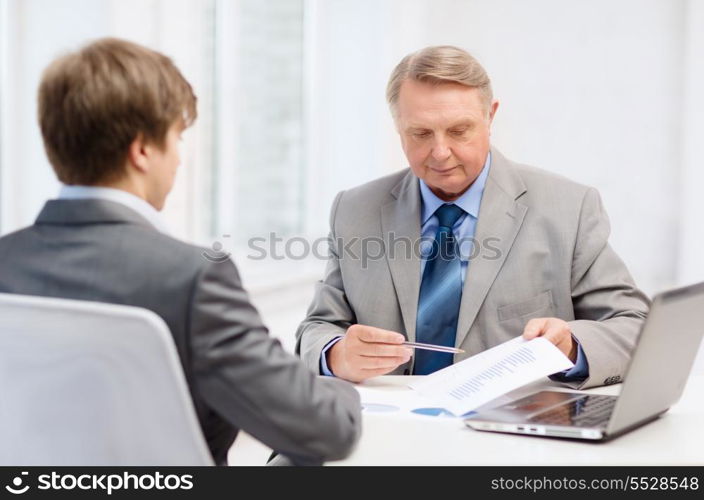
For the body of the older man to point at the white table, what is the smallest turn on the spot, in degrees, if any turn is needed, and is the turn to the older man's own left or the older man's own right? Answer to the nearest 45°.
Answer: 0° — they already face it

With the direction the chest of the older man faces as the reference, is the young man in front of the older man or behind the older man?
in front

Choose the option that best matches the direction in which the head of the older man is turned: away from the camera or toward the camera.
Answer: toward the camera

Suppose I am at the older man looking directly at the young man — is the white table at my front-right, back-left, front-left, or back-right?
front-left

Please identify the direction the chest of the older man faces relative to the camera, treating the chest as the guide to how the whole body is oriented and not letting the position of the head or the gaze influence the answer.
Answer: toward the camera

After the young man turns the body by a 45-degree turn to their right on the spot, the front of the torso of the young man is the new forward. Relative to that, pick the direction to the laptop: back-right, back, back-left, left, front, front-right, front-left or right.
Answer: front

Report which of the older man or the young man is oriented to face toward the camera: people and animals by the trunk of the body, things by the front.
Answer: the older man

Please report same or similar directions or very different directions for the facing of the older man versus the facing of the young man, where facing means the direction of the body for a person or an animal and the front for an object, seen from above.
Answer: very different directions

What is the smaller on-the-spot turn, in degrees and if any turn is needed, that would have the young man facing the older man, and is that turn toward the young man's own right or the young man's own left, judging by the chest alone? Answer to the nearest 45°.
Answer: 0° — they already face them

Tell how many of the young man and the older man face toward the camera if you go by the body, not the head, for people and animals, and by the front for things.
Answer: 1

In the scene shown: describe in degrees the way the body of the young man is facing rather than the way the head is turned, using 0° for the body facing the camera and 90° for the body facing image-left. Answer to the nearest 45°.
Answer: approximately 225°

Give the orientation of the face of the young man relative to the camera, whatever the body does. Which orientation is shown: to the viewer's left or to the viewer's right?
to the viewer's right
